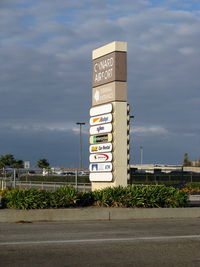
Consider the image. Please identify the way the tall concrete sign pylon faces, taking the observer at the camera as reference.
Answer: facing the viewer and to the left of the viewer

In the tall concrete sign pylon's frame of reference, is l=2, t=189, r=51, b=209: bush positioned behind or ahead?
ahead
